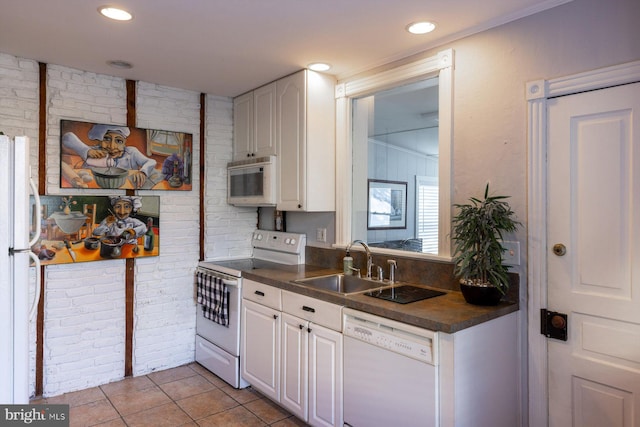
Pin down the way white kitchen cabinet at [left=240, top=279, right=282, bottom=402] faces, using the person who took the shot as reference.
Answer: facing the viewer and to the left of the viewer

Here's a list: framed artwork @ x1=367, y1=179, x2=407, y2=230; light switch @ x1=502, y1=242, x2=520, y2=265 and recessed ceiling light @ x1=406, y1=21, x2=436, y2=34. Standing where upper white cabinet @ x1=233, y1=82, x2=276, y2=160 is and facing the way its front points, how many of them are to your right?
0

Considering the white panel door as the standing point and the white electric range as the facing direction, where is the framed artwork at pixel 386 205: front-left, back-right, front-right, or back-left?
front-right

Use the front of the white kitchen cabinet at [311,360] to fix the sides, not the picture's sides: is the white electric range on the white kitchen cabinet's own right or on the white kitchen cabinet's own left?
on the white kitchen cabinet's own right

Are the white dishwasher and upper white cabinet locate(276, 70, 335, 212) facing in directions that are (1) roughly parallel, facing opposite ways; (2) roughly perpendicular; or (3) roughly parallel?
roughly parallel

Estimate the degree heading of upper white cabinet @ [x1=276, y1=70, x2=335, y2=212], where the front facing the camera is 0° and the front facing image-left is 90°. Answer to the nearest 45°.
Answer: approximately 45°

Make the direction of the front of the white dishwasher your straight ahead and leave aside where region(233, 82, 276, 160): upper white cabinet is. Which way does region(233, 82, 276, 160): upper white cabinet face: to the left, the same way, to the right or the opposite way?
the same way

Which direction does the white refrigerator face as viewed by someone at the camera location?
facing to the right of the viewer

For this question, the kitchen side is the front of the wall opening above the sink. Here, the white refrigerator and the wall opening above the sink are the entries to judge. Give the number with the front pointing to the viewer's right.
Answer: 1

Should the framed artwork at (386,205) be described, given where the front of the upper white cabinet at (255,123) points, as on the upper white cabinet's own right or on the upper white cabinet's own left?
on the upper white cabinet's own left

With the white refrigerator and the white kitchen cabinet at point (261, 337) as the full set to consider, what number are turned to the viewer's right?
1

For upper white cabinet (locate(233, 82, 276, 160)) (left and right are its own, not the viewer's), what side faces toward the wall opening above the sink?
left

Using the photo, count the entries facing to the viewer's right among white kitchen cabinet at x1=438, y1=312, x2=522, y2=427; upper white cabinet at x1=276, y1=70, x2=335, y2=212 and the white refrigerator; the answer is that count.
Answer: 1

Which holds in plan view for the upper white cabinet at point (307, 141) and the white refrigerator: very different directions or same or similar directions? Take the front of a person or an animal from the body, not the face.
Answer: very different directions

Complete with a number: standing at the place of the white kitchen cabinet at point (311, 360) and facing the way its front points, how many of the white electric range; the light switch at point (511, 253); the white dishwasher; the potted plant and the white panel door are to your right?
1

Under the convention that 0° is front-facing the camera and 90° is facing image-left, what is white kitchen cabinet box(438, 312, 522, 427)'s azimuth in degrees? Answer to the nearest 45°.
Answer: approximately 45°

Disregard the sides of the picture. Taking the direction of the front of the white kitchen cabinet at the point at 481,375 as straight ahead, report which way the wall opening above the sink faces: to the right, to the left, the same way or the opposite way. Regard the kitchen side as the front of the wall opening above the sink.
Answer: the same way

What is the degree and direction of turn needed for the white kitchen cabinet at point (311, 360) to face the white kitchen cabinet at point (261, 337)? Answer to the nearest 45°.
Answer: approximately 90° to its right

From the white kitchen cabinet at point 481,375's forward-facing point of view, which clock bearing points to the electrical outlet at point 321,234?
The electrical outlet is roughly at 3 o'clock from the white kitchen cabinet.
